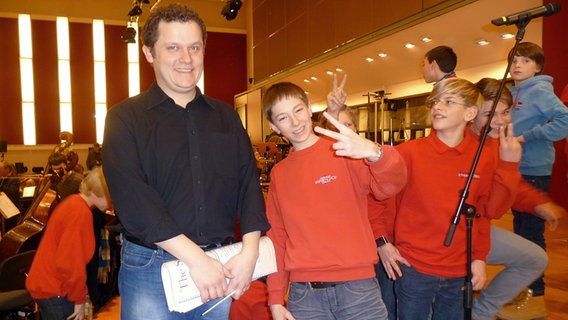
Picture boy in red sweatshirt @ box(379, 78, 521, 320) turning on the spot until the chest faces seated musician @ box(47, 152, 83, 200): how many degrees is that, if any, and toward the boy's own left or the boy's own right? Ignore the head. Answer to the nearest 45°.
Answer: approximately 90° to the boy's own right

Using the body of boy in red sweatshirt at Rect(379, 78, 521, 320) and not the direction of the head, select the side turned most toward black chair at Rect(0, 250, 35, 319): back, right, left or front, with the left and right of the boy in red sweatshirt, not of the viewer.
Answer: right

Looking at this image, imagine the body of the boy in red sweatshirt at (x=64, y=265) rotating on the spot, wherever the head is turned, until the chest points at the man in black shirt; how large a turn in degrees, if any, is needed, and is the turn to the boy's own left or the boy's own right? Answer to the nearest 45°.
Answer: approximately 90° to the boy's own right

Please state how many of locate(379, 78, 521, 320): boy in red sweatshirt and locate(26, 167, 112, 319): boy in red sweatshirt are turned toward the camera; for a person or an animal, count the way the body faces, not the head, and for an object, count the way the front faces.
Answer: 1

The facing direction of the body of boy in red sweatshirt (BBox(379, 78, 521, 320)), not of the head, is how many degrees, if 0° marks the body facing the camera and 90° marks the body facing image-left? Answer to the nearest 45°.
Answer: approximately 0°

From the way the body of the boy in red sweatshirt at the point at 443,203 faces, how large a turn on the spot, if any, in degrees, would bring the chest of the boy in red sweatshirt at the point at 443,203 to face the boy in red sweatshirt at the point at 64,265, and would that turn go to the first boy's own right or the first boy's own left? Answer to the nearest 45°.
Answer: approximately 90° to the first boy's own right

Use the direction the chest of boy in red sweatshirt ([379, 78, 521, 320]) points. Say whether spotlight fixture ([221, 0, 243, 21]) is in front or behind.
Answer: behind
